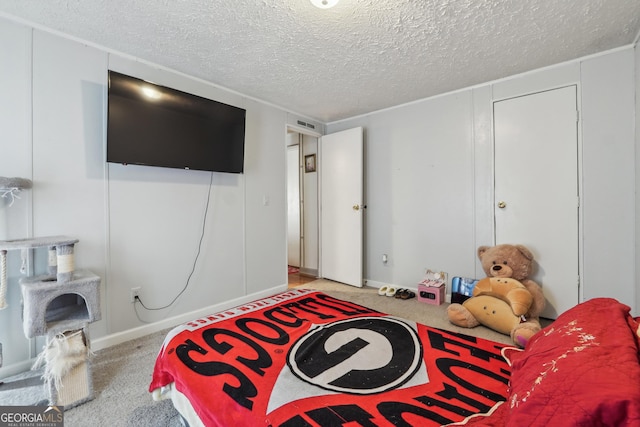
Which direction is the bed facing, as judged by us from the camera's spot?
facing away from the viewer and to the left of the viewer

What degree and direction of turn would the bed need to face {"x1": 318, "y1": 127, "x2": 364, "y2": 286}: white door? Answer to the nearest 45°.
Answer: approximately 45° to its right

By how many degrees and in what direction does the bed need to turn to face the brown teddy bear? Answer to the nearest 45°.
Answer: approximately 90° to its right

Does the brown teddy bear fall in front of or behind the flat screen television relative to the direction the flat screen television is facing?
in front

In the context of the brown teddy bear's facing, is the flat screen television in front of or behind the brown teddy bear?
in front

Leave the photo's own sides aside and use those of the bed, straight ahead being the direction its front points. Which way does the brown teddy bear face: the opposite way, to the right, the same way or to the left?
to the left

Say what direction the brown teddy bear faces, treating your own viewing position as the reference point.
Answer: facing the viewer and to the left of the viewer

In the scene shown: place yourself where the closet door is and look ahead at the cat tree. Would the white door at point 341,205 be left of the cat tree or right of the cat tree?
right

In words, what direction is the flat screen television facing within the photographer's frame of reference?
facing the viewer and to the right of the viewer

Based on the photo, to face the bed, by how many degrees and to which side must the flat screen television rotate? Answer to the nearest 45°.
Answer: approximately 45° to its right

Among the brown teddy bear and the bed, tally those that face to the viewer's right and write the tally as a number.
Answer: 0

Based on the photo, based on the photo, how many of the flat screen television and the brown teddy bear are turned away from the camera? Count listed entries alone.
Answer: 0

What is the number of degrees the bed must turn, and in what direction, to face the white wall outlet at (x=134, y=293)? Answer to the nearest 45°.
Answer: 0° — it already faces it
